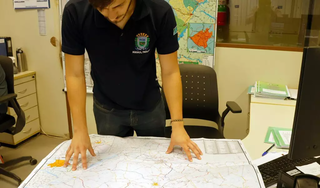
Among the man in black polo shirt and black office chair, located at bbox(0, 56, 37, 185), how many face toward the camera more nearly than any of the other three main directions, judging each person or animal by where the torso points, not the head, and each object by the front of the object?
1

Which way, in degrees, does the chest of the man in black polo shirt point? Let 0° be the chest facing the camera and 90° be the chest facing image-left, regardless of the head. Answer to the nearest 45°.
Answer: approximately 0°

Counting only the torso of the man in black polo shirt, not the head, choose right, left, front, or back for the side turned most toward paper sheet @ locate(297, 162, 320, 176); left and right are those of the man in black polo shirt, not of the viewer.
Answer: left
